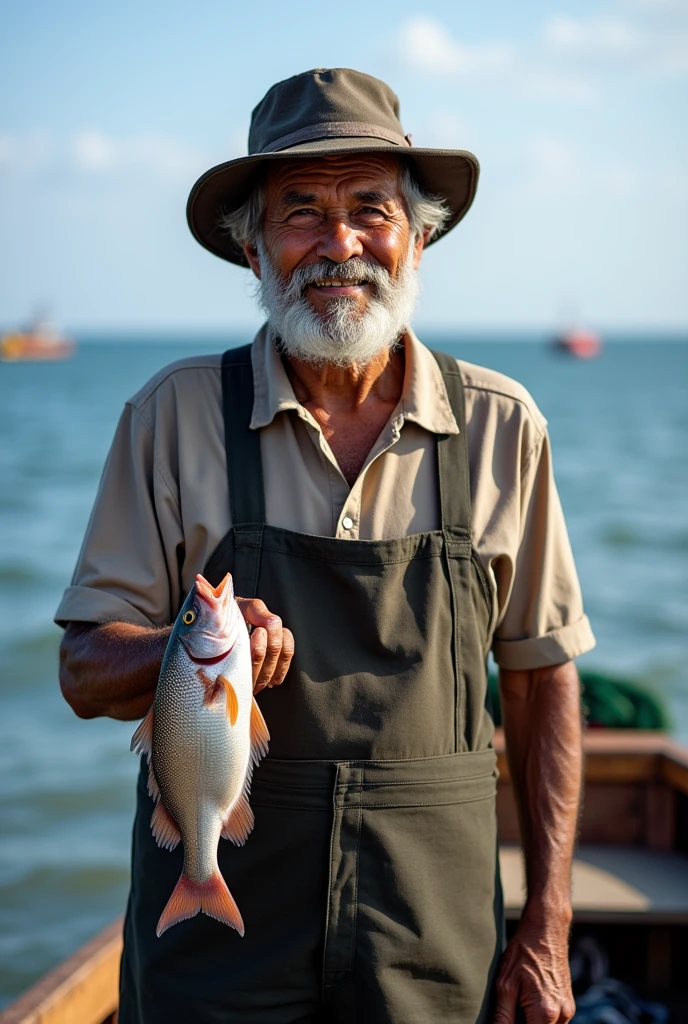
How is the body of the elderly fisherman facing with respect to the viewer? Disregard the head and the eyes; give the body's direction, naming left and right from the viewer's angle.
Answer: facing the viewer
